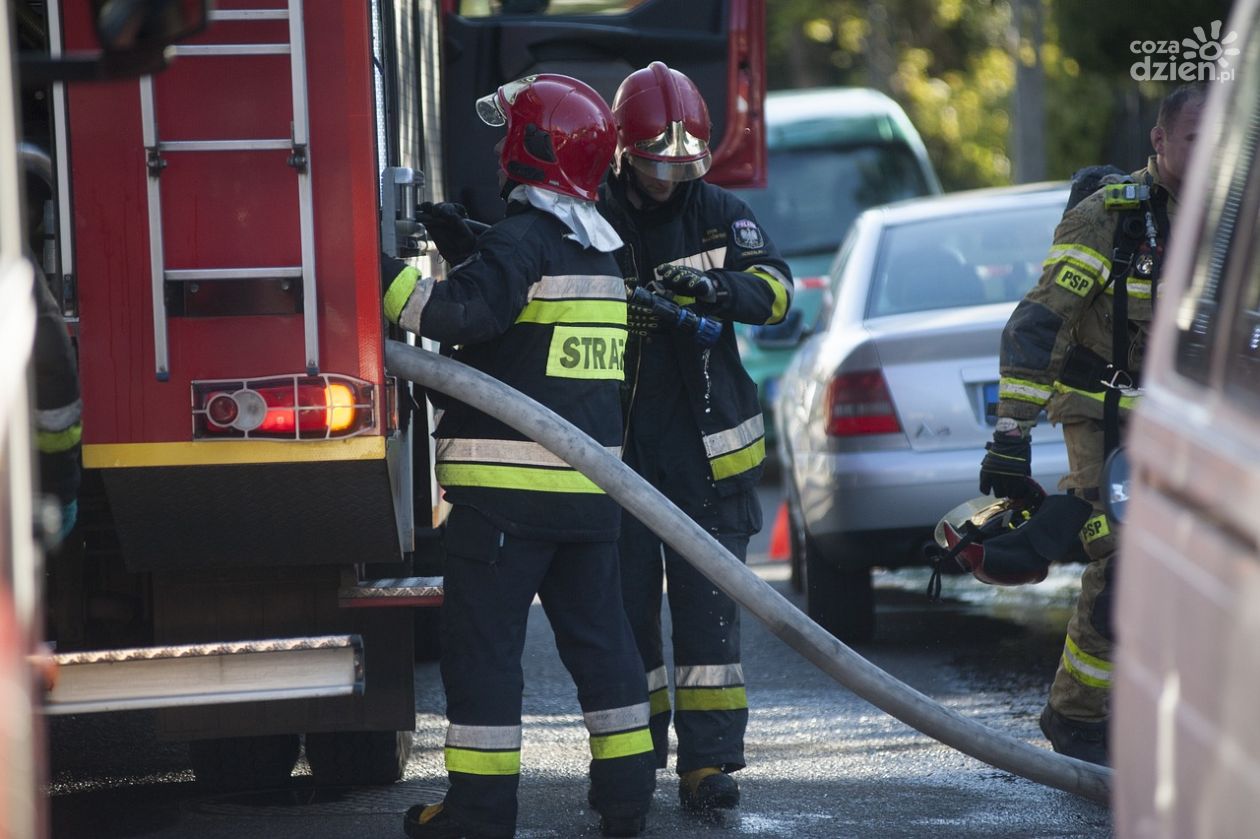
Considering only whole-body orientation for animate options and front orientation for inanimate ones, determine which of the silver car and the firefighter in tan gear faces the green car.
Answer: the silver car

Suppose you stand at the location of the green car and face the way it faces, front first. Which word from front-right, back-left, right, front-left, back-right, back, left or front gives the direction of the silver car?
front

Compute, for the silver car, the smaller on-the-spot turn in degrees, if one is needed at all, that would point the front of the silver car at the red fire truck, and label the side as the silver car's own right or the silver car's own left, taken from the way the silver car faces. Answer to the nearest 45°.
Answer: approximately 135° to the silver car's own left

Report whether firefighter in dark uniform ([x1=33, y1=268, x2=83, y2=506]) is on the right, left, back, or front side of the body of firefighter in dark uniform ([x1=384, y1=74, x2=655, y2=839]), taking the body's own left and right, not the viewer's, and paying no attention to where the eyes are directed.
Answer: left

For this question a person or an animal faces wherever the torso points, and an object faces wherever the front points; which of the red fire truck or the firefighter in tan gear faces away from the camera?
the red fire truck

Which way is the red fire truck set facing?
away from the camera

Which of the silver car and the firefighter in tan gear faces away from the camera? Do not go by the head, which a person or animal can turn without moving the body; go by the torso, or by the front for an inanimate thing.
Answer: the silver car

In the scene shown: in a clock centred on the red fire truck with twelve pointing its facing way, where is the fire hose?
The fire hose is roughly at 5 o'clock from the red fire truck.

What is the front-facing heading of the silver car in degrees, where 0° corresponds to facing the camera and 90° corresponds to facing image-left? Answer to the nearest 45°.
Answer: approximately 180°

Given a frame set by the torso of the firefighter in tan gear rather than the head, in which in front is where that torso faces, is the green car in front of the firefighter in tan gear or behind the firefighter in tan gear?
behind
